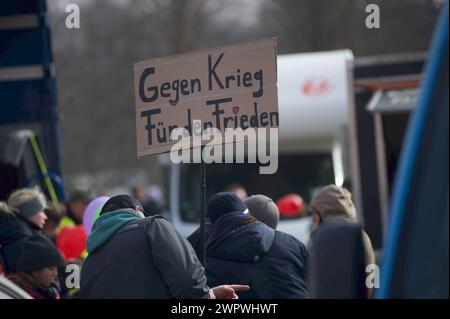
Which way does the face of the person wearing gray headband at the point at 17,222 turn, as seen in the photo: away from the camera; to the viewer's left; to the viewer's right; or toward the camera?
to the viewer's right

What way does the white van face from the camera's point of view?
toward the camera

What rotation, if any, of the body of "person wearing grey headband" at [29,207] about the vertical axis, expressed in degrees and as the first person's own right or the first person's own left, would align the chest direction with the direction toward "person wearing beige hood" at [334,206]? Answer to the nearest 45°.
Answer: approximately 45° to the first person's own right

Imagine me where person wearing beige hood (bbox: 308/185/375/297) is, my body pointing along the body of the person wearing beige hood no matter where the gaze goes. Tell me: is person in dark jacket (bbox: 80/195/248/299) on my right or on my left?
on my left

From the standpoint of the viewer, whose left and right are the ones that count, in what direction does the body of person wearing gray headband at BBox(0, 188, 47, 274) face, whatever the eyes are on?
facing to the right of the viewer

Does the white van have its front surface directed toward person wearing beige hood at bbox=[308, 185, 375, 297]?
yes

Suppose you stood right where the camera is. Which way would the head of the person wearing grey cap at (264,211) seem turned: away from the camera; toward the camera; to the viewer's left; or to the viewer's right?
away from the camera

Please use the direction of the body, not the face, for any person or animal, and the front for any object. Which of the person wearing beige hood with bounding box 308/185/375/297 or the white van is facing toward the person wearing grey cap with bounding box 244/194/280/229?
the white van

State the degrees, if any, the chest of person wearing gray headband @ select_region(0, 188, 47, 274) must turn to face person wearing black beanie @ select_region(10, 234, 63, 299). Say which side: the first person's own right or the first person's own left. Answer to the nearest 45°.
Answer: approximately 90° to the first person's own right
